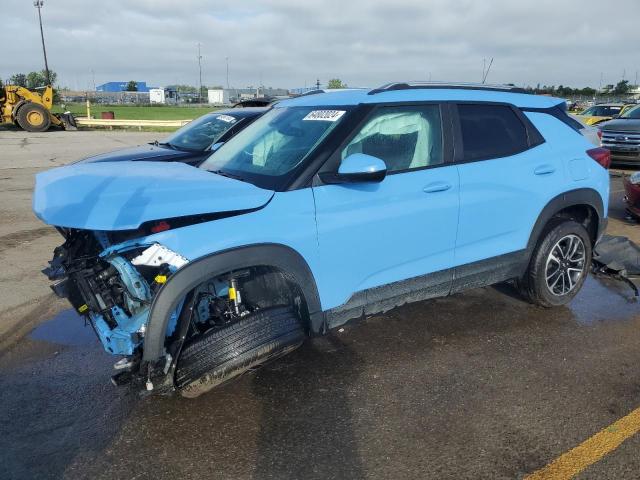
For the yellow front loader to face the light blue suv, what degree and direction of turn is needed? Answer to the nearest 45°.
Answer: approximately 90° to its right

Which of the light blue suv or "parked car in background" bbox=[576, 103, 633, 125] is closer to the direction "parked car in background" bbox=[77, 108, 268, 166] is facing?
the light blue suv

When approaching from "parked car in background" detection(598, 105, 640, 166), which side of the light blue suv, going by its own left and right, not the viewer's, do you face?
back

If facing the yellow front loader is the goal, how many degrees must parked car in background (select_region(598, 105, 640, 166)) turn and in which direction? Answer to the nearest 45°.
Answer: approximately 45° to its right

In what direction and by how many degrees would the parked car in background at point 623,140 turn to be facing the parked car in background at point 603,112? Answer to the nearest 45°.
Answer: approximately 135° to its right

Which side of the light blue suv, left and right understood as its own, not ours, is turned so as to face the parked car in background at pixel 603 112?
back

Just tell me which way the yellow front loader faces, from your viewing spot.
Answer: facing to the right of the viewer

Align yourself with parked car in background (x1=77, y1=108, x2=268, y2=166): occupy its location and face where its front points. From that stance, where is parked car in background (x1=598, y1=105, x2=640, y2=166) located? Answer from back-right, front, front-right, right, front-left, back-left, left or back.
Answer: back-left

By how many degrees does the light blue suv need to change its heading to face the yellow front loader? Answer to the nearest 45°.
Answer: approximately 90° to its right

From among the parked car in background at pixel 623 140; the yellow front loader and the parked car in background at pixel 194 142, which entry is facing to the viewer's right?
the yellow front loader
